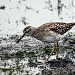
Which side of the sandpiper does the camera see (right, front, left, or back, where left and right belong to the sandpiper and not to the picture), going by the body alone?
left
